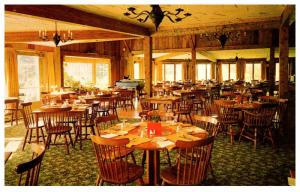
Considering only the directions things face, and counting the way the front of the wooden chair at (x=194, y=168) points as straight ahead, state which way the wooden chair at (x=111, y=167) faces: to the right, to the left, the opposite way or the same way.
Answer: to the right

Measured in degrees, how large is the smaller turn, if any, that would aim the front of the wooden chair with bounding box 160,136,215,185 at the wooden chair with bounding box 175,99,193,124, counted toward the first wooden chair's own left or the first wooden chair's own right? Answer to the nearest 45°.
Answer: approximately 45° to the first wooden chair's own right

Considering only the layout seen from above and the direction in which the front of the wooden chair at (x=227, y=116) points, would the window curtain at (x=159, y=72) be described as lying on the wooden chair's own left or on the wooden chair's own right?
on the wooden chair's own left

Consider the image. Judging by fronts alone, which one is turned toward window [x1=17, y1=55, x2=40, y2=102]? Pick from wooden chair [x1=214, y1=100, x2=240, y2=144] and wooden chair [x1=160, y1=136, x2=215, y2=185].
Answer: wooden chair [x1=160, y1=136, x2=215, y2=185]

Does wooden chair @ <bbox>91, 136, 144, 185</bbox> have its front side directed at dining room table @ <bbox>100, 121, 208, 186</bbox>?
yes

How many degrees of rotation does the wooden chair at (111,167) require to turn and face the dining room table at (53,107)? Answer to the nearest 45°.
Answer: approximately 45° to its left

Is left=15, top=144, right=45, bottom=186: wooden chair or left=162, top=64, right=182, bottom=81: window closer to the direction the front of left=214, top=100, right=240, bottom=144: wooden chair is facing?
the window

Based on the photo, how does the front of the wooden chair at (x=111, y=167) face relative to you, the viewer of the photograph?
facing away from the viewer and to the right of the viewer

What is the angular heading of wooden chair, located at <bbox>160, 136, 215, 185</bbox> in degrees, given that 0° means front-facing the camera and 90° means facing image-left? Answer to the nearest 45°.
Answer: approximately 135°
